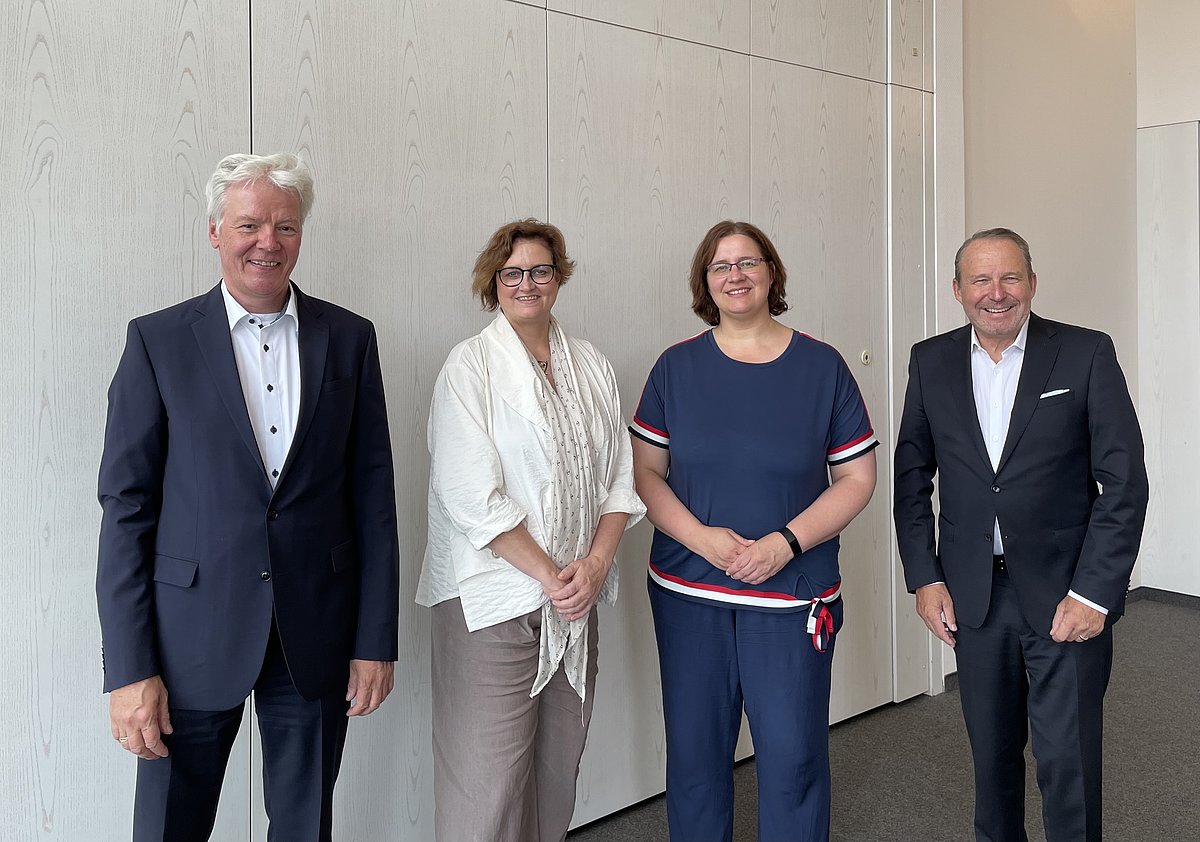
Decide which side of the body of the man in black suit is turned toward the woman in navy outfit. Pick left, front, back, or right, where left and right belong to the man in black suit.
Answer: right

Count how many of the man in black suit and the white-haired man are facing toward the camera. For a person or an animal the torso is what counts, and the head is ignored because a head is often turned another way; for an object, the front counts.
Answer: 2

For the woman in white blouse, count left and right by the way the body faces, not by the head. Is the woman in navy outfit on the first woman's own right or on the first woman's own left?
on the first woman's own left

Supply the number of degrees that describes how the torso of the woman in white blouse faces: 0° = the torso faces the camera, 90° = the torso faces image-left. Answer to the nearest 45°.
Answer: approximately 315°

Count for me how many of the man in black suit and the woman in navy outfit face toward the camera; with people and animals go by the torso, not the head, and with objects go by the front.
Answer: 2

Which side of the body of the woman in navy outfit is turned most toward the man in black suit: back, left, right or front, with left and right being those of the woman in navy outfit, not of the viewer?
left

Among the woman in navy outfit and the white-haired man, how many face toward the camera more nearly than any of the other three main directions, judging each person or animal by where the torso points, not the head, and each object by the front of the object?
2

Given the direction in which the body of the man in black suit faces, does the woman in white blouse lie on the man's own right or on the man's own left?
on the man's own right
